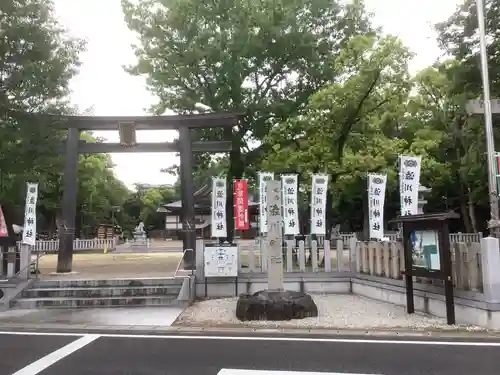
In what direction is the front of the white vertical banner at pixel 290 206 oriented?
toward the camera

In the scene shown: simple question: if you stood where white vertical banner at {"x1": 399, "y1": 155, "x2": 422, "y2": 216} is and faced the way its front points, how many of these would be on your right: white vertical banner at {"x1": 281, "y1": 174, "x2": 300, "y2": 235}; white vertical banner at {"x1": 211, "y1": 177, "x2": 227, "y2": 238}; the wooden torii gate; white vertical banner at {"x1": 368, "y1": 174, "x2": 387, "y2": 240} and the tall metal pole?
4

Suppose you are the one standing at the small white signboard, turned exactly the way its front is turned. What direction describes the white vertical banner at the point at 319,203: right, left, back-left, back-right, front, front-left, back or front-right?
back-left

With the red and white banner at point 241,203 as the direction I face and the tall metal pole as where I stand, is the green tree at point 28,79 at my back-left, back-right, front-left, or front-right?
front-left

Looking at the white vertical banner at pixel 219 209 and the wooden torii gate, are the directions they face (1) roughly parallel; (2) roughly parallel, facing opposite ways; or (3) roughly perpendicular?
roughly parallel

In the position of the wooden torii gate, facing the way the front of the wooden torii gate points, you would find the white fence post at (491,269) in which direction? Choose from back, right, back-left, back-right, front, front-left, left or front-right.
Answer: front-left

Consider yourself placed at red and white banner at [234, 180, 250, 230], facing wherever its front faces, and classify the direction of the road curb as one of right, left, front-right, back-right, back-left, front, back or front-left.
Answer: front

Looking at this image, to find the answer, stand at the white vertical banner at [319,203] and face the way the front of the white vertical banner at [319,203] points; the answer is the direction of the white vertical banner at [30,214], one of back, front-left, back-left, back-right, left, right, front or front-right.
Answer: right

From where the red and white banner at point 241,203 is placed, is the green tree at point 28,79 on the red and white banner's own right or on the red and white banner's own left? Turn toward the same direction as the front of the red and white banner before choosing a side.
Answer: on the red and white banner's own right

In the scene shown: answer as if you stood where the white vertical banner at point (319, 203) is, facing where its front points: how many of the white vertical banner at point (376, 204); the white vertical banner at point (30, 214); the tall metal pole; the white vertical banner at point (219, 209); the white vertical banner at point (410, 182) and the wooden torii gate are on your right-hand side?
3

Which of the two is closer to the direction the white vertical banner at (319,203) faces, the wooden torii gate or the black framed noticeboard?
the black framed noticeboard

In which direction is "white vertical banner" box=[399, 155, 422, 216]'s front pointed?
toward the camera

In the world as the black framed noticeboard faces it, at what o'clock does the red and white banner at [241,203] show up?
The red and white banner is roughly at 3 o'clock from the black framed noticeboard.

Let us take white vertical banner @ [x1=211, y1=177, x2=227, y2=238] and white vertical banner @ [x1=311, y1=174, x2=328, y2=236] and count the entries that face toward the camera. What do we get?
2

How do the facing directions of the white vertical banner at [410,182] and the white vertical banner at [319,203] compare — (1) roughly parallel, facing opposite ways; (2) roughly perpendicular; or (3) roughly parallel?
roughly parallel

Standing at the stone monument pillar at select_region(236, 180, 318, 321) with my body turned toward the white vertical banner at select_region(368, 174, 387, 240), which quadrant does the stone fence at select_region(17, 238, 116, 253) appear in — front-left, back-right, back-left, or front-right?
front-left

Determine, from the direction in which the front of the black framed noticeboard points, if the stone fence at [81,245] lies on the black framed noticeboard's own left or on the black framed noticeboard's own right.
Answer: on the black framed noticeboard's own right

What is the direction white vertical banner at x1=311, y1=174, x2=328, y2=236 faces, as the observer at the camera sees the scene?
facing the viewer
